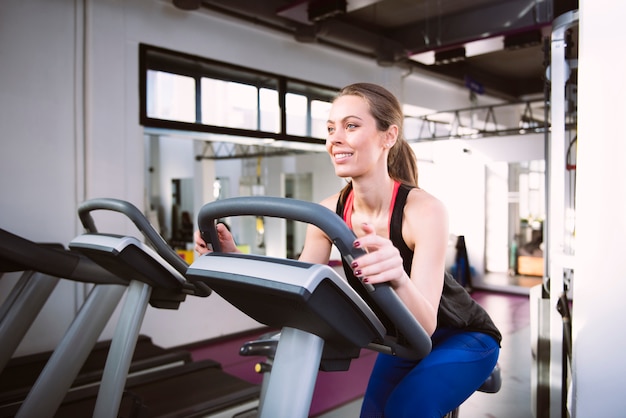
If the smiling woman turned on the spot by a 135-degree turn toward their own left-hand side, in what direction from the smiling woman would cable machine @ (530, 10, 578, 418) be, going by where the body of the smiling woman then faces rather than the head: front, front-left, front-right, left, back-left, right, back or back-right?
front-left

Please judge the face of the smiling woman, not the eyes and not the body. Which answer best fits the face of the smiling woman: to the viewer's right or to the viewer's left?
to the viewer's left

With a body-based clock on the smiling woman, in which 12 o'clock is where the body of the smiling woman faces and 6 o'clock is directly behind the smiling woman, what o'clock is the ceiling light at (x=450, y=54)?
The ceiling light is roughly at 5 o'clock from the smiling woman.

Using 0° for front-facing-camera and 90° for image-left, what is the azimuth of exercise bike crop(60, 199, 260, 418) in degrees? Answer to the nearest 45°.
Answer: approximately 45°

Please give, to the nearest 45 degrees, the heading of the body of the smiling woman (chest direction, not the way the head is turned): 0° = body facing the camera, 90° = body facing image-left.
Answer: approximately 45°

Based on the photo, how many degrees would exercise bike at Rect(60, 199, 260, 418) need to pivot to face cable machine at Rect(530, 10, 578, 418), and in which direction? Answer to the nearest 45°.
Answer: approximately 135° to its left

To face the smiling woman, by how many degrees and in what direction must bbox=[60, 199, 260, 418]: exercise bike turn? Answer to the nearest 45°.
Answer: approximately 90° to its left

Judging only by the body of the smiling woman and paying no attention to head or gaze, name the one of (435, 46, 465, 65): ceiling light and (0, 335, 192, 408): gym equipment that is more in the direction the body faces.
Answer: the gym equipment

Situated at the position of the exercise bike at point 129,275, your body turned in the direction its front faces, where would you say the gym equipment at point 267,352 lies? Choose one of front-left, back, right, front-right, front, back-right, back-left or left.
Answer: left

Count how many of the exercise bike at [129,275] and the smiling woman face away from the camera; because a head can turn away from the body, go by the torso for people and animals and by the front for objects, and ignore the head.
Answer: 0
